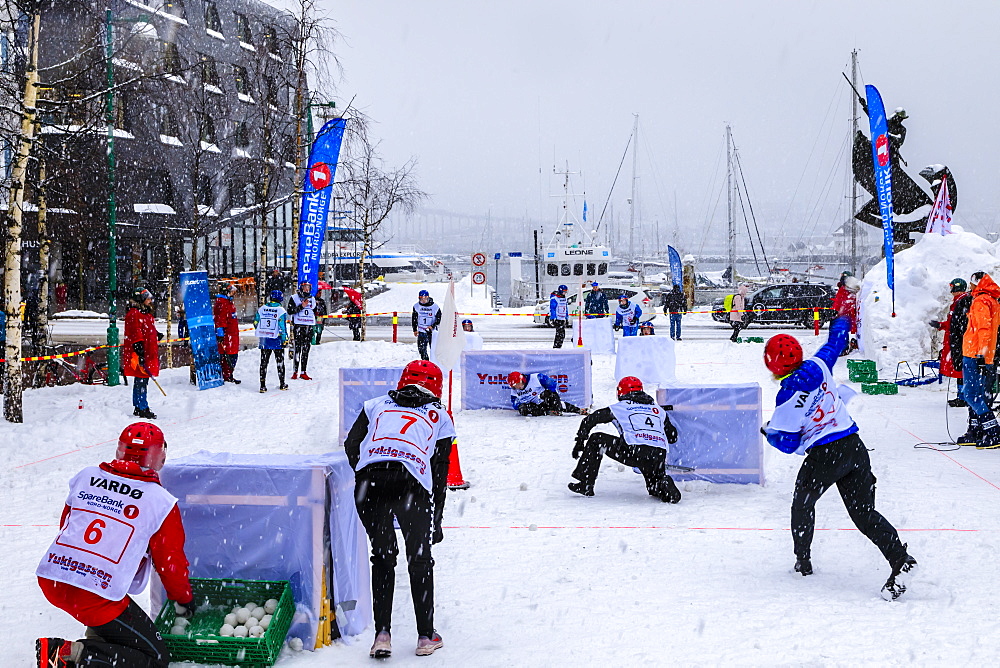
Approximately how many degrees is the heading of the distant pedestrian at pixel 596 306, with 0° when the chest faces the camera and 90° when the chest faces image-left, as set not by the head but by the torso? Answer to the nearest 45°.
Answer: approximately 0°

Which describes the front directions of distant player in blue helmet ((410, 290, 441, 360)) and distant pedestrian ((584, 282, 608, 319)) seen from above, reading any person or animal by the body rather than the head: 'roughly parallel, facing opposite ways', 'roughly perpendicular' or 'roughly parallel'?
roughly parallel

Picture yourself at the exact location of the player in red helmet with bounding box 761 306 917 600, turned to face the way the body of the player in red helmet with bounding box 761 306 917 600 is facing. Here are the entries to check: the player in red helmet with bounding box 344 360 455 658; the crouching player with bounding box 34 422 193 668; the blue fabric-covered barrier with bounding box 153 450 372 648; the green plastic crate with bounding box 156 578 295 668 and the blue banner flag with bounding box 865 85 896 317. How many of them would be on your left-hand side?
4

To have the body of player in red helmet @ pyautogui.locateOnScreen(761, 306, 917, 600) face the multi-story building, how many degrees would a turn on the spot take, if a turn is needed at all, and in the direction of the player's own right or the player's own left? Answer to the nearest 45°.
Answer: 0° — they already face it

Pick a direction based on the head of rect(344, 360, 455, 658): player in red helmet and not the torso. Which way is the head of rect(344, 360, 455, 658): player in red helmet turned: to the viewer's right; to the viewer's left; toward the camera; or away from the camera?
away from the camera

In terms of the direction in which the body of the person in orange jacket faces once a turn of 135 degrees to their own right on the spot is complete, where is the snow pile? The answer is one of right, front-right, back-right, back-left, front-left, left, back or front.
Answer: front-left

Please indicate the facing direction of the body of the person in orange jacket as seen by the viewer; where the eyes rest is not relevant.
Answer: to the viewer's left

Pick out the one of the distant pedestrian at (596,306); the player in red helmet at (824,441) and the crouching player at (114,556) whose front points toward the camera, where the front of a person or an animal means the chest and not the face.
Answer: the distant pedestrian

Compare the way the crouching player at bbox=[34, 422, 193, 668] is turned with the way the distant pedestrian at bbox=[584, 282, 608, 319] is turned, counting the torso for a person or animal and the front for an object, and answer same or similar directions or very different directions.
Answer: very different directions

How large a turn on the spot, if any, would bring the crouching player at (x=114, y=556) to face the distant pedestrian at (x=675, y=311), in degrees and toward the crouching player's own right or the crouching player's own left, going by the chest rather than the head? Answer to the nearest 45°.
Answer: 0° — they already face them

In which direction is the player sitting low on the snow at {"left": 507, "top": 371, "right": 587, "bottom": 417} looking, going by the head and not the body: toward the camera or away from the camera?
toward the camera

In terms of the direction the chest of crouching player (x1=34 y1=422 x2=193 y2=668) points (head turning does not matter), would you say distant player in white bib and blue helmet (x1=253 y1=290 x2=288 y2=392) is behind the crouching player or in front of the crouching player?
in front

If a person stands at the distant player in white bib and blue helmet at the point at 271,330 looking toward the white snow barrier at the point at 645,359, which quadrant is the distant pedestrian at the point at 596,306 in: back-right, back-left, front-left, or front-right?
front-left

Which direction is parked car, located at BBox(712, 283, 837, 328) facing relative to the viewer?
to the viewer's left

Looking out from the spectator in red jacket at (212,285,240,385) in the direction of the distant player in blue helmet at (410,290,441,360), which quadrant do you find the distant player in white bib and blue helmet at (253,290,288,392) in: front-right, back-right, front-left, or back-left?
front-right
